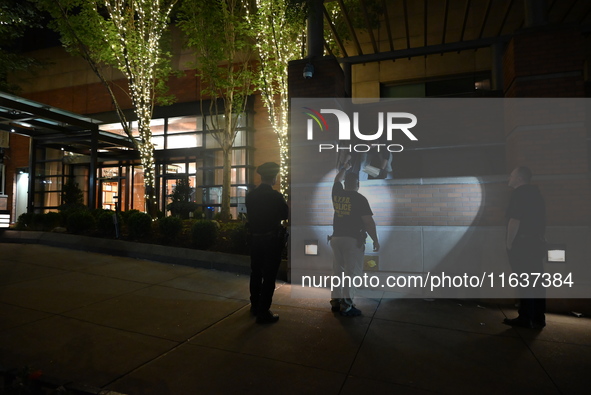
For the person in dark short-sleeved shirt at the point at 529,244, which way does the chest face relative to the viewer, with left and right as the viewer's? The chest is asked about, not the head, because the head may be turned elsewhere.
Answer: facing to the left of the viewer

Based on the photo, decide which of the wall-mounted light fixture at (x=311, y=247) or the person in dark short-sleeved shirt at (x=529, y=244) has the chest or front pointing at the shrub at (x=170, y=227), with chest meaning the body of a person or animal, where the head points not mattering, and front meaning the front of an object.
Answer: the person in dark short-sleeved shirt

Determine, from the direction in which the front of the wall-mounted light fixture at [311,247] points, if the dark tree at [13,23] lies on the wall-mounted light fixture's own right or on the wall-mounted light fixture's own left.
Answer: on the wall-mounted light fixture's own right

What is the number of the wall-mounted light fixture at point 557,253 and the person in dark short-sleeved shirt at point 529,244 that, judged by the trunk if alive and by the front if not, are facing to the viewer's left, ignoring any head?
1

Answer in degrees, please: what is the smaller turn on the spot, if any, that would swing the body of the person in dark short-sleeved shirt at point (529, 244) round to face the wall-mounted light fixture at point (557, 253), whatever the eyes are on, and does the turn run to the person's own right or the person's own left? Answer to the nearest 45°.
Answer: approximately 90° to the person's own right

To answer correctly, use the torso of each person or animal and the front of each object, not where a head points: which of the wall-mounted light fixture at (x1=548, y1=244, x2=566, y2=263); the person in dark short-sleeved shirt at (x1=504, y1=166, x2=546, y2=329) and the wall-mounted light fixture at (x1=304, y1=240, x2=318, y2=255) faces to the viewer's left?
the person in dark short-sleeved shirt

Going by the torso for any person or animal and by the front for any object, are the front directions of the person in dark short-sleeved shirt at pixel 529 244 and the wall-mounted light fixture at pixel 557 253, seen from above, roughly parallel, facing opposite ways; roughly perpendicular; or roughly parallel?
roughly perpendicular

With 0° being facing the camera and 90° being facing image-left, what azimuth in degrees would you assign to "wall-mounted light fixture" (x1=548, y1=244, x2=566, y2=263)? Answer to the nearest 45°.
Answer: approximately 0°

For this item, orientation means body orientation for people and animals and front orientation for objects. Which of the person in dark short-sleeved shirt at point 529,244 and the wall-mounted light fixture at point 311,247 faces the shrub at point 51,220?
the person in dark short-sleeved shirt

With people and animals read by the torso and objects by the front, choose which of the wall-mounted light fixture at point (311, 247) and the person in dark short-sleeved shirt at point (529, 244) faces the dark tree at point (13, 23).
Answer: the person in dark short-sleeved shirt

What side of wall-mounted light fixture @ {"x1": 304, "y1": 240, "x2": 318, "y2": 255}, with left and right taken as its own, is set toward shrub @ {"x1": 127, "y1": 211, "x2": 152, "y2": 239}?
right

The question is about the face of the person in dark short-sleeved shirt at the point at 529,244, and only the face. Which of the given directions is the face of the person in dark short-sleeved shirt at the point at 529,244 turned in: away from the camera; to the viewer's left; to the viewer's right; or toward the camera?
to the viewer's left
